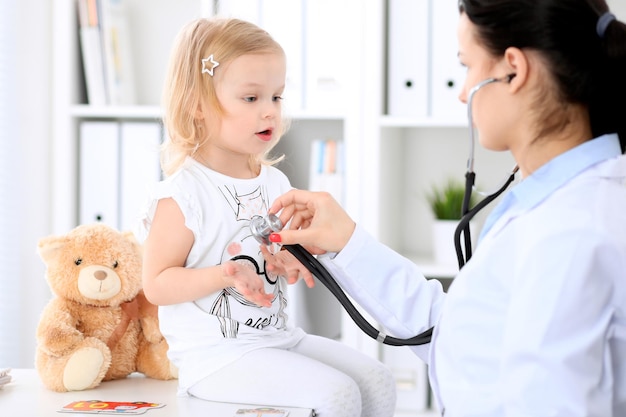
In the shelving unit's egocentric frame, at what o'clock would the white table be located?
The white table is roughly at 1 o'clock from the shelving unit.

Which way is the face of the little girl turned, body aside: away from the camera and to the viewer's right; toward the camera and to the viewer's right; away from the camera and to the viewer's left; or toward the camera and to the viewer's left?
toward the camera and to the viewer's right

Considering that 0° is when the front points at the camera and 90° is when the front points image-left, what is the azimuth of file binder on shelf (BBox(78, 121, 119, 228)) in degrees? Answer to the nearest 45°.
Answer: approximately 0°

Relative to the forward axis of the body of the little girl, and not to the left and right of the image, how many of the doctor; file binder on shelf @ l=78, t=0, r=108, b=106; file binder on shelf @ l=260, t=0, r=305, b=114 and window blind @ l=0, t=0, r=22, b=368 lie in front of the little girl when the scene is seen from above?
1

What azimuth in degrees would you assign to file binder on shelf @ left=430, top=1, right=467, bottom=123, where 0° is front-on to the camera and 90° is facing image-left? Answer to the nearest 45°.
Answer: approximately 0°

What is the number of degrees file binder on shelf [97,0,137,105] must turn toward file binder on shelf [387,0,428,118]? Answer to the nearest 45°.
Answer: approximately 45° to its left

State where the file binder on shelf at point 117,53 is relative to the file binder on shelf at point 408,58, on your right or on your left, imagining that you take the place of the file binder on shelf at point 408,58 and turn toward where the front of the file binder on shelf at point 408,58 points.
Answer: on your right

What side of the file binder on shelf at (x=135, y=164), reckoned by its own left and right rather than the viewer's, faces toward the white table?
front
